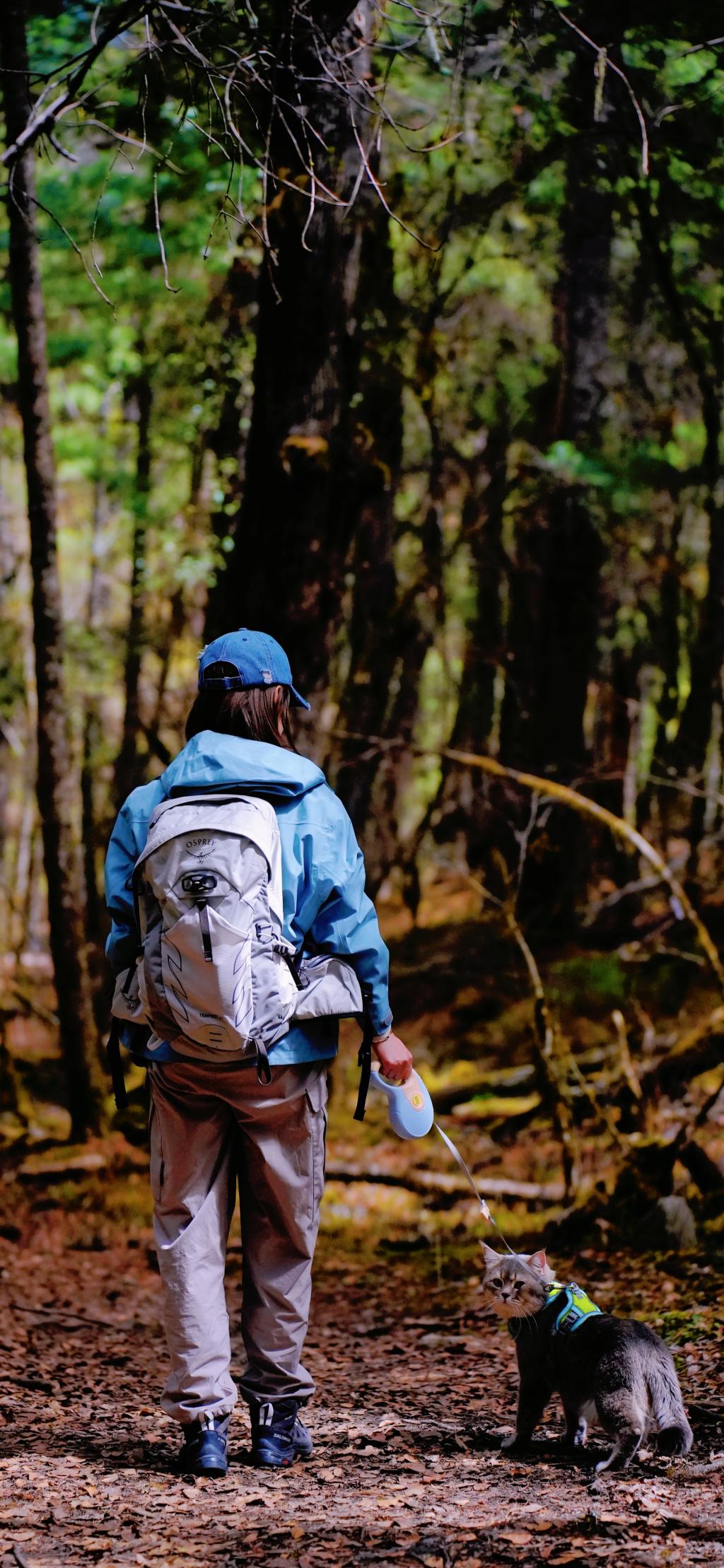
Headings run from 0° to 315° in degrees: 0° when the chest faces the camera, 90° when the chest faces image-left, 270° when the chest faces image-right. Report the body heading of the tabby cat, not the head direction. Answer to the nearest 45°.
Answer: approximately 135°

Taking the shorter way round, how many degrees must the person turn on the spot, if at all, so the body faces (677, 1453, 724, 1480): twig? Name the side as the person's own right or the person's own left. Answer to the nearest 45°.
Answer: approximately 90° to the person's own right

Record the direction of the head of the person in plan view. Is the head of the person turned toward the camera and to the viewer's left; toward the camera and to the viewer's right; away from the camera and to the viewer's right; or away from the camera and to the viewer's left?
away from the camera and to the viewer's right

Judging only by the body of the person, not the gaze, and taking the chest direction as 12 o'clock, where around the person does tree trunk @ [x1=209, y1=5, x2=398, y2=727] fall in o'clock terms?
The tree trunk is roughly at 12 o'clock from the person.

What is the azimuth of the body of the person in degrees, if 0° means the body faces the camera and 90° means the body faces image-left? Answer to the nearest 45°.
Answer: approximately 180°

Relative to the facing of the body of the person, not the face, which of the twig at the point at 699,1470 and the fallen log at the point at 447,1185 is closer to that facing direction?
the fallen log
